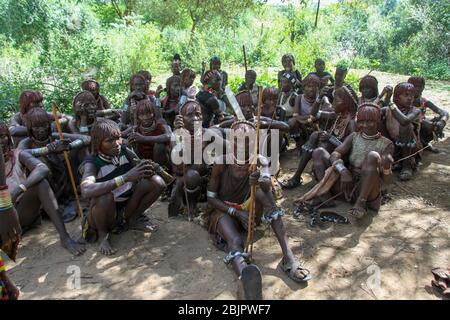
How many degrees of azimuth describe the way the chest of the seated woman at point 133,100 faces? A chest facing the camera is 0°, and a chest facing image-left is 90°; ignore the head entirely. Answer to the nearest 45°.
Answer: approximately 0°

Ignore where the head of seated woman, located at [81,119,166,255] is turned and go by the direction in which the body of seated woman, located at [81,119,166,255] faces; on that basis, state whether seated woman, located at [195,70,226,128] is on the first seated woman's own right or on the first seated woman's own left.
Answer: on the first seated woman's own left

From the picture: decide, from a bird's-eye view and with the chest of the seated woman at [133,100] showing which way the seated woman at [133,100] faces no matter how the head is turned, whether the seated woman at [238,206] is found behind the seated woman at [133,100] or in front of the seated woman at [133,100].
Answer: in front

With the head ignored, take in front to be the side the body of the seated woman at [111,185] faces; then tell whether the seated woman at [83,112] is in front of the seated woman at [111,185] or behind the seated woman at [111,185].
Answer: behind

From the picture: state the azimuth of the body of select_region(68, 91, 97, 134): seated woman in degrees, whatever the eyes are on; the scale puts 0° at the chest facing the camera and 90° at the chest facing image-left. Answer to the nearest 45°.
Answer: approximately 315°

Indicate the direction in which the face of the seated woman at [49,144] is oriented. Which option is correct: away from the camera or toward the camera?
toward the camera

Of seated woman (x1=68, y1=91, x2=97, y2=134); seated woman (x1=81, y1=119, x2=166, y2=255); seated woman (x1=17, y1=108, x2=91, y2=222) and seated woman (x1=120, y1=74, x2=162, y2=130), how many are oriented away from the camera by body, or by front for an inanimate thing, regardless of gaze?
0

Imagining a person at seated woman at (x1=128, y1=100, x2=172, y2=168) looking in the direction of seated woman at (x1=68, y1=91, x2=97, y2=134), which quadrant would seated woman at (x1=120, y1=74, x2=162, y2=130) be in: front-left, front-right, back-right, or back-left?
front-right

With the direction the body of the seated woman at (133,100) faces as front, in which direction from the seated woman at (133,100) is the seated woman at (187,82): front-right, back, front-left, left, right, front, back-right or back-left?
back-left

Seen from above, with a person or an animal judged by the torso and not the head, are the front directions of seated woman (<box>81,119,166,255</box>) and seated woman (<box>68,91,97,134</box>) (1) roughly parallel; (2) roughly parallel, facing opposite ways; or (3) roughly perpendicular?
roughly parallel

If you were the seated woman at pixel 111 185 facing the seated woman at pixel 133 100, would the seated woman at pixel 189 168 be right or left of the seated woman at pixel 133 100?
right

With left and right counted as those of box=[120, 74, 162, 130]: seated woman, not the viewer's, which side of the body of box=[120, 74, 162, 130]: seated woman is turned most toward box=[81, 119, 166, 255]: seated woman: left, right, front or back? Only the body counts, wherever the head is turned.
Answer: front

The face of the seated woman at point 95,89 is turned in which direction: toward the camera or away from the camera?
toward the camera

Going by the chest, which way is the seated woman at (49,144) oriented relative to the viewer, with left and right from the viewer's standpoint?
facing the viewer and to the right of the viewer

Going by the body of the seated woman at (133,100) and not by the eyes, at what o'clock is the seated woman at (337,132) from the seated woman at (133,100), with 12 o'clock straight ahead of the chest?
the seated woman at (337,132) is roughly at 10 o'clock from the seated woman at (133,100).

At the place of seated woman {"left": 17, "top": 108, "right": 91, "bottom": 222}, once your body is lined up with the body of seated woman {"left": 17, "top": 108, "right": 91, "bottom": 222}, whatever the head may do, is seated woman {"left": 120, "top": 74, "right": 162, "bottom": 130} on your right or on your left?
on your left

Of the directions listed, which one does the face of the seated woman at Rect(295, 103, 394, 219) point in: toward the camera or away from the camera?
toward the camera
